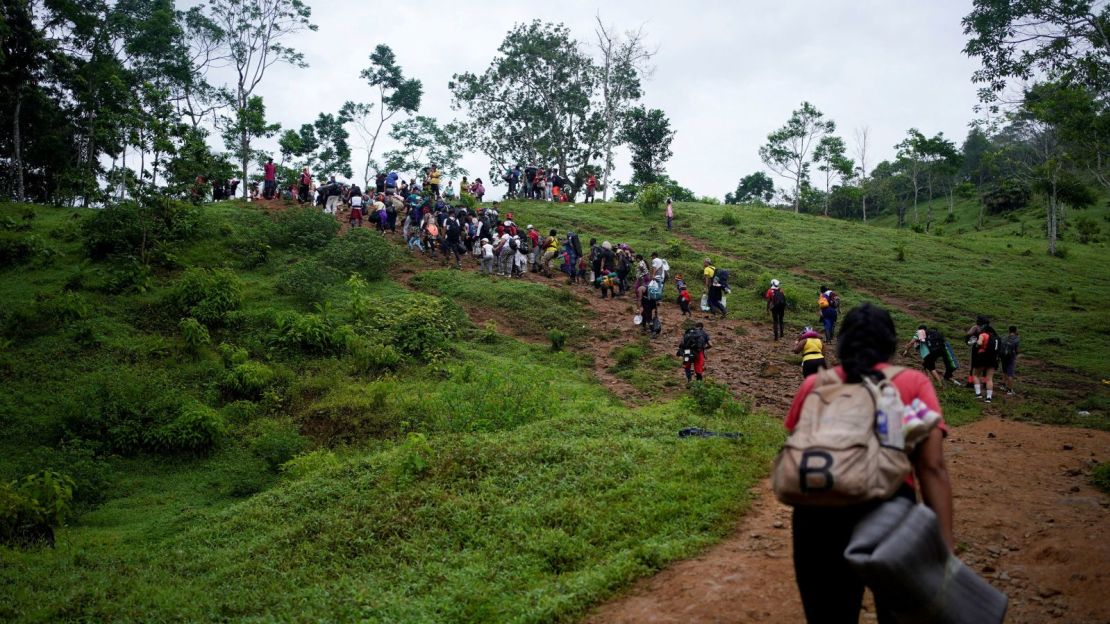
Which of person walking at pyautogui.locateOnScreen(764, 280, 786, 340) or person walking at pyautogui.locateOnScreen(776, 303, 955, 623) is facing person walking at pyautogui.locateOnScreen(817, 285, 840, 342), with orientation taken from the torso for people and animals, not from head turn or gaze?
person walking at pyautogui.locateOnScreen(776, 303, 955, 623)

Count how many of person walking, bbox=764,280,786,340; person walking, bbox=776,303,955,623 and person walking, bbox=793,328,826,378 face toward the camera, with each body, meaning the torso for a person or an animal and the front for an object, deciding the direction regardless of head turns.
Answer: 0

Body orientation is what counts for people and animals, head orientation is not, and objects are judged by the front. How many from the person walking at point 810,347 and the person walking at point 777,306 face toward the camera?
0

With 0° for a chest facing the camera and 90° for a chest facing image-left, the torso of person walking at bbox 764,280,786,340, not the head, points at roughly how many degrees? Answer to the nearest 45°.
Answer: approximately 135°

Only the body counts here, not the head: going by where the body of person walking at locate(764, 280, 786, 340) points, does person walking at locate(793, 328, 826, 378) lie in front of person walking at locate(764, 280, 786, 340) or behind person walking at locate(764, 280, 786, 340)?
behind

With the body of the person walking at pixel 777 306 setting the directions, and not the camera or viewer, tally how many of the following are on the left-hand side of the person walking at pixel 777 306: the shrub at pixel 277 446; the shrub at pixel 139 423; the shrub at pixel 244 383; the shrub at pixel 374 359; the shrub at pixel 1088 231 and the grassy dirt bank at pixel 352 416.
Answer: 5

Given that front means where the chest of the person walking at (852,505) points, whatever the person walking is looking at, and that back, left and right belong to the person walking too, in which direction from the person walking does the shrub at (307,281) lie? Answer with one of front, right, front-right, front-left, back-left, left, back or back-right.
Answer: front-left

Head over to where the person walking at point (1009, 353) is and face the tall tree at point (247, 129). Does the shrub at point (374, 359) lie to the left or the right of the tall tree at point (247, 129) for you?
left

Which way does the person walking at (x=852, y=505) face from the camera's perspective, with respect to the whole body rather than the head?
away from the camera

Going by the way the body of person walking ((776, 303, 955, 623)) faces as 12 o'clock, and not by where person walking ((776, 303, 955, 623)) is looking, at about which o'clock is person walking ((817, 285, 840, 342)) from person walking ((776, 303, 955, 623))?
person walking ((817, 285, 840, 342)) is roughly at 12 o'clock from person walking ((776, 303, 955, 623)).

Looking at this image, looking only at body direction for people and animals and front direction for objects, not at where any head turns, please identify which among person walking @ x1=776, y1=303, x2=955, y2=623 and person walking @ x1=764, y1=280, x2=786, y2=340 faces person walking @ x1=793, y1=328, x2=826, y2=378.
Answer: person walking @ x1=776, y1=303, x2=955, y2=623

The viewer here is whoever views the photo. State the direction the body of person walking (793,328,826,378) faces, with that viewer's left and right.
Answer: facing away from the viewer and to the left of the viewer

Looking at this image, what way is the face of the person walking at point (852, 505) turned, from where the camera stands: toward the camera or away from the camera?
away from the camera
